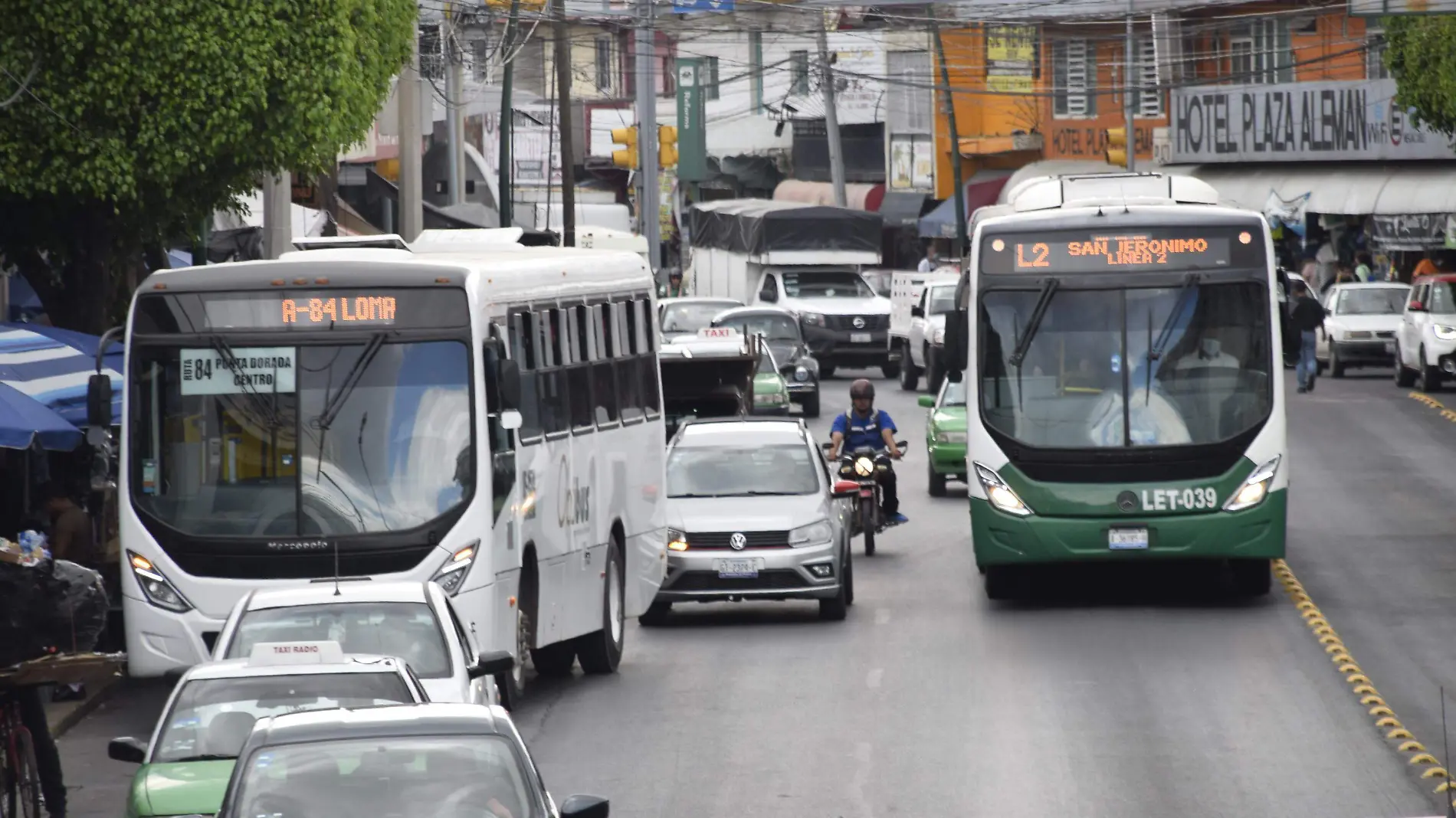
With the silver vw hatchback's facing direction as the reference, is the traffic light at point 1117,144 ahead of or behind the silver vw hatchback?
behind

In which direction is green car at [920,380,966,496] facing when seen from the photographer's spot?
facing the viewer

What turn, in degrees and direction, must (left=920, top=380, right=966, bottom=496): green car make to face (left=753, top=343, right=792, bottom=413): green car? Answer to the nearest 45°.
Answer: approximately 180°

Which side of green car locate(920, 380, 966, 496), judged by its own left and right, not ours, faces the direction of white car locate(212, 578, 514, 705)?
front

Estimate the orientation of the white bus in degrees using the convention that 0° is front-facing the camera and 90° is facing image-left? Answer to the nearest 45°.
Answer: approximately 0°

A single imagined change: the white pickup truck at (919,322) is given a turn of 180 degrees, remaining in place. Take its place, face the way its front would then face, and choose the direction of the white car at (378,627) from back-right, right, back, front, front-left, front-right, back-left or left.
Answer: back-left

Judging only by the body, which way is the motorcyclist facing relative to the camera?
toward the camera

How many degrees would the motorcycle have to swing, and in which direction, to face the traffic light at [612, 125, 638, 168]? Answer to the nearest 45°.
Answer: approximately 180°

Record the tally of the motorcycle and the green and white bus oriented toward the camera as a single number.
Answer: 2

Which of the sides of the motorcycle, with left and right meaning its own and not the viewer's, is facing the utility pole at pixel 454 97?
back

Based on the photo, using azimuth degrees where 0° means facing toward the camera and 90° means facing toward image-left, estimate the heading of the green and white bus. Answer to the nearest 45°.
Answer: approximately 0°
